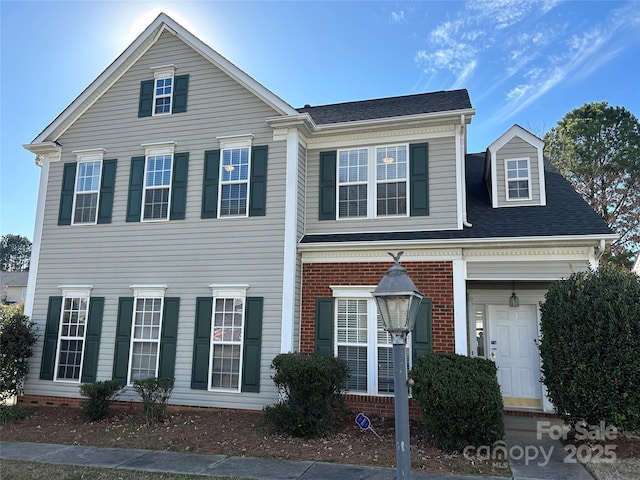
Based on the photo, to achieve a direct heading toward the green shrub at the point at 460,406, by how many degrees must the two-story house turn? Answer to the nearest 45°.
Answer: approximately 45° to its left

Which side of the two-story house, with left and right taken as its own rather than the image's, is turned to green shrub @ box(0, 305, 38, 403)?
right

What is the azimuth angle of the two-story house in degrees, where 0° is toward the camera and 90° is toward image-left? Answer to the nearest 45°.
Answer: approximately 0°

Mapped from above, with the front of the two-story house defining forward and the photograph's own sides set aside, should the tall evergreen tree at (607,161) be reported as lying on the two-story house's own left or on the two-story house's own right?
on the two-story house's own left
